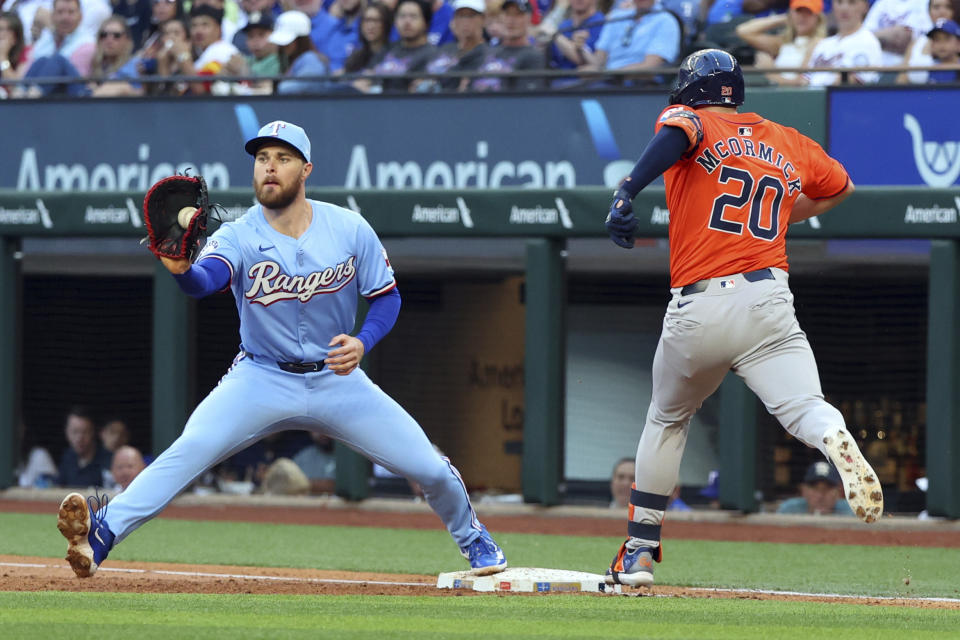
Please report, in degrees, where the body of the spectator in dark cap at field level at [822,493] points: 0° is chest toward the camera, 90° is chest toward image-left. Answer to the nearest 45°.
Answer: approximately 0°

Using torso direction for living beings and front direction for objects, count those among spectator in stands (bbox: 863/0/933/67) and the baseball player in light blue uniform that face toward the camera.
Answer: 2

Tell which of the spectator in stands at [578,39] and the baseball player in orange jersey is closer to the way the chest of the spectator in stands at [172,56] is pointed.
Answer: the baseball player in orange jersey

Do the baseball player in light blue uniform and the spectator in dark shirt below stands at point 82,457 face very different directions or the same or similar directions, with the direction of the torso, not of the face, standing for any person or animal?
same or similar directions

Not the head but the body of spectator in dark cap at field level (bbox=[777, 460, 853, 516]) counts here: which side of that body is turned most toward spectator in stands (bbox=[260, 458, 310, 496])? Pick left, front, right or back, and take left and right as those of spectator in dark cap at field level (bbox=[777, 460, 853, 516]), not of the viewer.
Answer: right

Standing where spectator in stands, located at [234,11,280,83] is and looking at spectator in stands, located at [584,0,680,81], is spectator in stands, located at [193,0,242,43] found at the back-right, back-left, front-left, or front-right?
back-left

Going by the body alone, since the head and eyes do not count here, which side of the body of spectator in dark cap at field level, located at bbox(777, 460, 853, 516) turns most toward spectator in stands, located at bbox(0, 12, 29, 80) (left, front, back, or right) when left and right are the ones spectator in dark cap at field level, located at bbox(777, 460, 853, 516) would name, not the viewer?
right

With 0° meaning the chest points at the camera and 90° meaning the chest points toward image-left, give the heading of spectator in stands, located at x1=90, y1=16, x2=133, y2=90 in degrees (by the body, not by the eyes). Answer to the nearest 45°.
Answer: approximately 0°

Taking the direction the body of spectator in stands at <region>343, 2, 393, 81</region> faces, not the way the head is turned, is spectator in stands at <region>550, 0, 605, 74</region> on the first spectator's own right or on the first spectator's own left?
on the first spectator's own left

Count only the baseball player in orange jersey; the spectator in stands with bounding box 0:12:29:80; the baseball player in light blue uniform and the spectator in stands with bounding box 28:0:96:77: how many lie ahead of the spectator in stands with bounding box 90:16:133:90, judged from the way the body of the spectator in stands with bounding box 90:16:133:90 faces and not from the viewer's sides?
2

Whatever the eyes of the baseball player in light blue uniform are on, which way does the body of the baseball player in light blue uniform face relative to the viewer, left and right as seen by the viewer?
facing the viewer

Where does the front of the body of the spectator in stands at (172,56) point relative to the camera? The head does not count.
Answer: toward the camera

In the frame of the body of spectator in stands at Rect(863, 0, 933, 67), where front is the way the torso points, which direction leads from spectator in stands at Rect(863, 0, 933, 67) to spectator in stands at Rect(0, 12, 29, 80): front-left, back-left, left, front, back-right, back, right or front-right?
right

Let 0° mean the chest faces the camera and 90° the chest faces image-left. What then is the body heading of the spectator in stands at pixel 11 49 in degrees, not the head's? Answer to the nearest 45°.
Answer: approximately 45°

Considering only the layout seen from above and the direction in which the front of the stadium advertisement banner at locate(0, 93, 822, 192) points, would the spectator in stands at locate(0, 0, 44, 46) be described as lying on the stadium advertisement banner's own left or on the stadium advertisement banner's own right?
on the stadium advertisement banner's own right

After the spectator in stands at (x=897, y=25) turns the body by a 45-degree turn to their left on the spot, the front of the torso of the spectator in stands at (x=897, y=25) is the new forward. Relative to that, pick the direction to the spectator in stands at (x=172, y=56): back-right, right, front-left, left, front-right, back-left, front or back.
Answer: back-right
